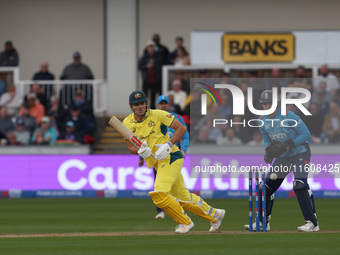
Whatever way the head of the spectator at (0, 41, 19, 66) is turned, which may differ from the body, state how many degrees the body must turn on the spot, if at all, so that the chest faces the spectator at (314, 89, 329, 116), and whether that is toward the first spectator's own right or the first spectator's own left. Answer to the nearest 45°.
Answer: approximately 45° to the first spectator's own left

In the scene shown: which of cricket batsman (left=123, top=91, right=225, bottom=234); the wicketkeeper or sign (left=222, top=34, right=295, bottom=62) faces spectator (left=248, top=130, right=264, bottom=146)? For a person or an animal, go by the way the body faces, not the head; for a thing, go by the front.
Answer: the sign

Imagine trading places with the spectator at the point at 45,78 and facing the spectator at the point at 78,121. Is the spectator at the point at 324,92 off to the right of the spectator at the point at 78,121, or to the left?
left

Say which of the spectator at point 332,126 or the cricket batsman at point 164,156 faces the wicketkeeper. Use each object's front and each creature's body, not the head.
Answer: the spectator

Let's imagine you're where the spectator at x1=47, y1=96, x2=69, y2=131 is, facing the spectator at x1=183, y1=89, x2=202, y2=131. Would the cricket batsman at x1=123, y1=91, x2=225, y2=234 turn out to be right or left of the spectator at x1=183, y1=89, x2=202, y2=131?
right

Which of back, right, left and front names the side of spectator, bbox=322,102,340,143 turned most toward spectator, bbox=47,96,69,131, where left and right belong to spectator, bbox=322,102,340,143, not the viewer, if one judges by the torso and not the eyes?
right

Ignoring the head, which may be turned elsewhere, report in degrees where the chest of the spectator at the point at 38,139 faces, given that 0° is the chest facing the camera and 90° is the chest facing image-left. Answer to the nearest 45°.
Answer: approximately 0°

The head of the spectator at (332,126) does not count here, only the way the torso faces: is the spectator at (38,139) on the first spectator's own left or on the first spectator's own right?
on the first spectator's own right

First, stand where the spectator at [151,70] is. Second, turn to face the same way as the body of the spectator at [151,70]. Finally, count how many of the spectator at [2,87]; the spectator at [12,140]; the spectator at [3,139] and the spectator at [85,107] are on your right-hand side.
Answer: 4
